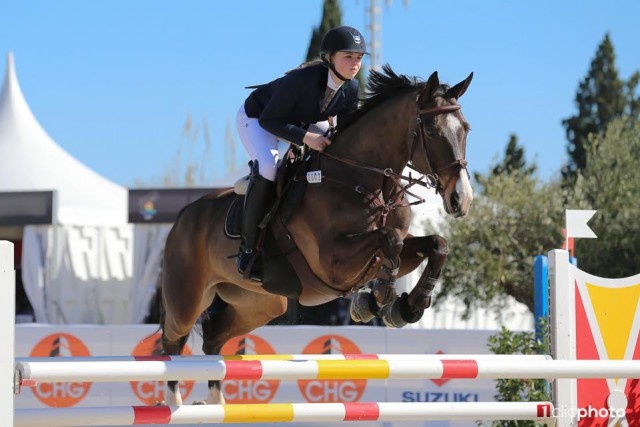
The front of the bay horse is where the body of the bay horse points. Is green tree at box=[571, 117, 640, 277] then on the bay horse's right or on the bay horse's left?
on the bay horse's left

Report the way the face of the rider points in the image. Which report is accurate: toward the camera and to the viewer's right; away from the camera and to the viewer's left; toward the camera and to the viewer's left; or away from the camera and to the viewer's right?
toward the camera and to the viewer's right

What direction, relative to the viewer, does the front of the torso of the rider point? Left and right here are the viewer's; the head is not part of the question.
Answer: facing the viewer and to the right of the viewer

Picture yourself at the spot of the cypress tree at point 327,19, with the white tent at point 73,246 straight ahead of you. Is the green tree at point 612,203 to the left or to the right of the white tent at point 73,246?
left

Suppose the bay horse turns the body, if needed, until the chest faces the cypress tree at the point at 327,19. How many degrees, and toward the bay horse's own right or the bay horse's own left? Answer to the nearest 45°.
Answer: approximately 135° to the bay horse's own left

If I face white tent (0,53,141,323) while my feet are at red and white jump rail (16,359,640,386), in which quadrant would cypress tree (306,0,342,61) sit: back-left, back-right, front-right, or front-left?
front-right

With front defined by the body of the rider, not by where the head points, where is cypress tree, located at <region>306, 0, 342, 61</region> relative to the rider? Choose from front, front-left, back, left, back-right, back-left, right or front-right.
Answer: back-left

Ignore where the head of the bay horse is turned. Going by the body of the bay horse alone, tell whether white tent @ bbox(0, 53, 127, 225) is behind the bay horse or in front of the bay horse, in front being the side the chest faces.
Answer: behind
